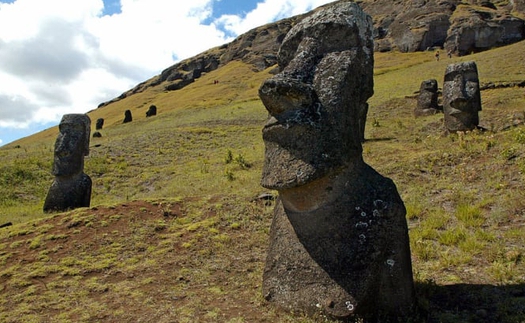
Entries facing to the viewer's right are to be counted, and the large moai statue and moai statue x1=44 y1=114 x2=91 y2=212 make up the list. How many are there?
0

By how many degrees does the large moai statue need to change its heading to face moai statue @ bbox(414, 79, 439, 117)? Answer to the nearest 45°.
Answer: approximately 135° to its right

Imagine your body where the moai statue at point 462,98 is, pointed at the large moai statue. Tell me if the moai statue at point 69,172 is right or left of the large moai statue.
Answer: right

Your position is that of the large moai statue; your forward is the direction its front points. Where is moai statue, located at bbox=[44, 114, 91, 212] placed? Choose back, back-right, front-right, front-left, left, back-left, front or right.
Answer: right

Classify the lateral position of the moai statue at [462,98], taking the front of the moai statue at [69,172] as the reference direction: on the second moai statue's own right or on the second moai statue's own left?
on the second moai statue's own left

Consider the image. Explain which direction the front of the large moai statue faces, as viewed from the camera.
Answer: facing the viewer and to the left of the viewer

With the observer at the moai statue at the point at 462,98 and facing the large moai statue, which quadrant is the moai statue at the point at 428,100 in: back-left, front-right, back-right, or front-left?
back-right

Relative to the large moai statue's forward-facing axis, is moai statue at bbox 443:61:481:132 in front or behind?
behind
